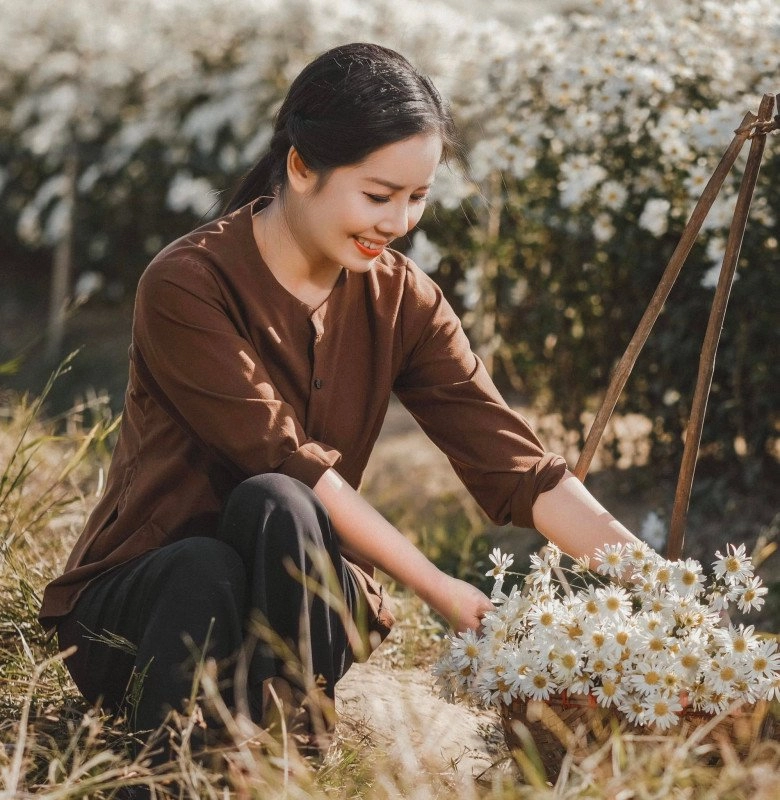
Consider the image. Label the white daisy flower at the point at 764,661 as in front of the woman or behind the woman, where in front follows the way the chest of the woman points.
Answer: in front

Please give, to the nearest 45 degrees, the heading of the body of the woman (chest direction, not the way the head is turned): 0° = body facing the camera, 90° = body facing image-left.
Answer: approximately 315°

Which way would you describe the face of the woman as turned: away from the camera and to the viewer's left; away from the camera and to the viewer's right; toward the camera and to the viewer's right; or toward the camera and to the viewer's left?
toward the camera and to the viewer's right

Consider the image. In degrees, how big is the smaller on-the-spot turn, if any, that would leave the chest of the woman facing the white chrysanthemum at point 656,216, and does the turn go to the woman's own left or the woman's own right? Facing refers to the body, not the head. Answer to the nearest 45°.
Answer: approximately 90° to the woman's own left
